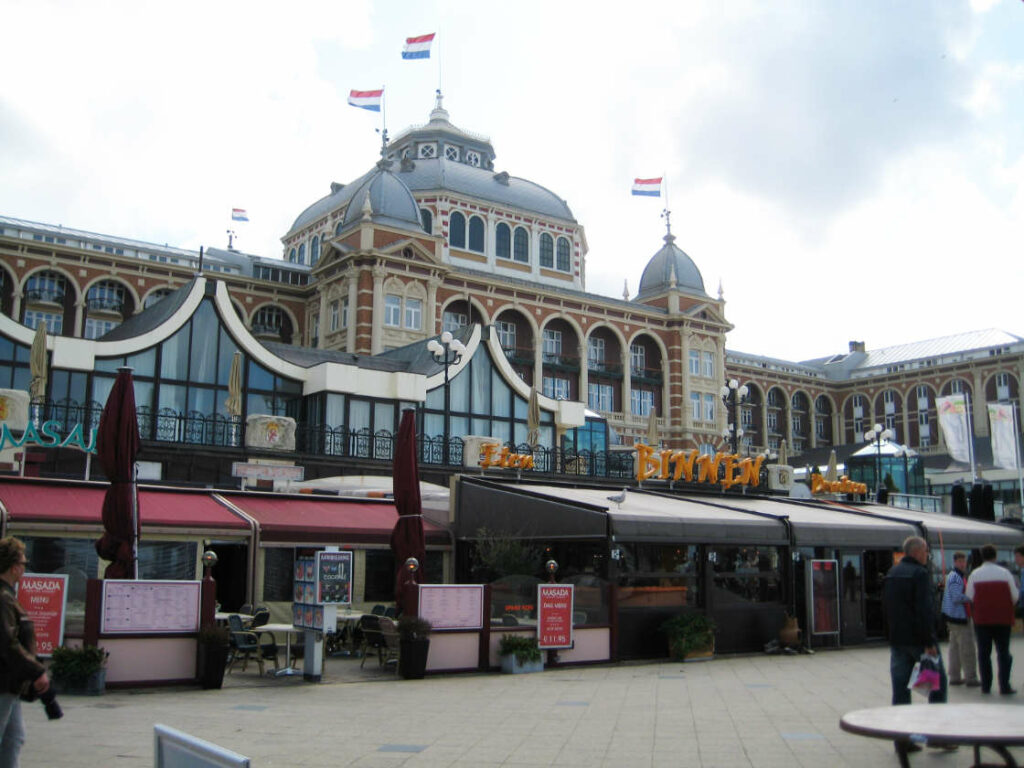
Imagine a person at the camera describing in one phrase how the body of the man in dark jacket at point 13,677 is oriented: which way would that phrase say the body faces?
to the viewer's right

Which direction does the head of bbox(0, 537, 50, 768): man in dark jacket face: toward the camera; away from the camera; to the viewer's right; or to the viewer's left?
to the viewer's right

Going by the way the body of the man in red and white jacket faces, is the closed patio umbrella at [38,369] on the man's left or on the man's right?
on the man's left

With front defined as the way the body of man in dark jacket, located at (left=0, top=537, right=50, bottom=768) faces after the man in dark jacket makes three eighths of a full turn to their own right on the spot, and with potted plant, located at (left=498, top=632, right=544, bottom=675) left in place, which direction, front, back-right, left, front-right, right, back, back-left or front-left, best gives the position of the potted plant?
back

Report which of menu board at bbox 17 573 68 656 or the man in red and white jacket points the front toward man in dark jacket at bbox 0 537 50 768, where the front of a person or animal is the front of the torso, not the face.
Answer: the menu board

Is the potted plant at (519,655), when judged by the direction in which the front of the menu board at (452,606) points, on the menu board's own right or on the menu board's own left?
on the menu board's own left

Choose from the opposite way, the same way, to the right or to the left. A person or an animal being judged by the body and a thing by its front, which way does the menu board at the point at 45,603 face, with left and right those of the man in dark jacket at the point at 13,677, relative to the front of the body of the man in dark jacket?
to the right

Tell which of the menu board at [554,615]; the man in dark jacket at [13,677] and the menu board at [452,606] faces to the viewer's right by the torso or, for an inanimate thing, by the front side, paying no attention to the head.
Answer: the man in dark jacket

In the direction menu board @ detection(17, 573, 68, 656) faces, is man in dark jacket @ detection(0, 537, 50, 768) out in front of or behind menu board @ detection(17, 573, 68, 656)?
in front

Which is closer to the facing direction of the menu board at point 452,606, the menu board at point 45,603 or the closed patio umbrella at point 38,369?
the menu board

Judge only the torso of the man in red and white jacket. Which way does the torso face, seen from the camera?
away from the camera

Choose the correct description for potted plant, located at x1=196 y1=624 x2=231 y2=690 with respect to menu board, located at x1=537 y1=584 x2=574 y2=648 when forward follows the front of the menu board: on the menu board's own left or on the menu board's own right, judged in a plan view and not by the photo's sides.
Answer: on the menu board's own right

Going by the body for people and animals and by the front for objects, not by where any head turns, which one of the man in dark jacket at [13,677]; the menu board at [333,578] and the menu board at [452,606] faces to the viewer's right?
the man in dark jacket

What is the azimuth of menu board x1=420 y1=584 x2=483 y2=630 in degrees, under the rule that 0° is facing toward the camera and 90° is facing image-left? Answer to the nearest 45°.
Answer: approximately 0°

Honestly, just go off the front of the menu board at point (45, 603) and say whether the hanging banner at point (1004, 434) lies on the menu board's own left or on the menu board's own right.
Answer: on the menu board's own left

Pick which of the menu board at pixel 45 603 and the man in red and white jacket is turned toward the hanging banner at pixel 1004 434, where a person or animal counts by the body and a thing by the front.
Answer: the man in red and white jacket
